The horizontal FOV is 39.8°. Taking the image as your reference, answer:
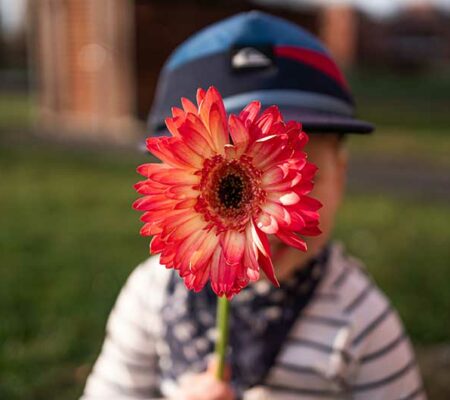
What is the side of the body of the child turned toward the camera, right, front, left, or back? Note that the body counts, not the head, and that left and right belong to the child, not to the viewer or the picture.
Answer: front
